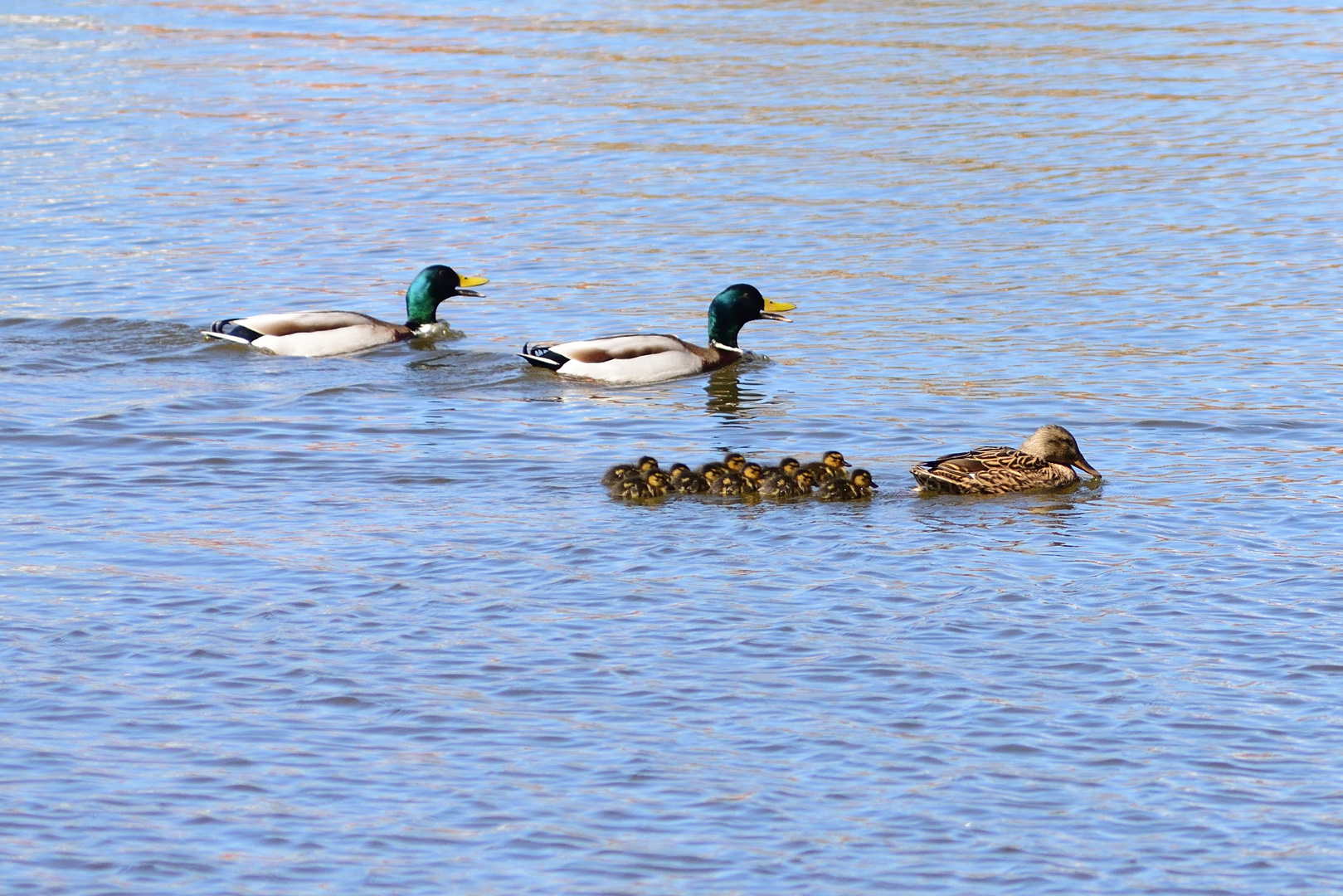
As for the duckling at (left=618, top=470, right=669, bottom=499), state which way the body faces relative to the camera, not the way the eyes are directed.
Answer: to the viewer's right

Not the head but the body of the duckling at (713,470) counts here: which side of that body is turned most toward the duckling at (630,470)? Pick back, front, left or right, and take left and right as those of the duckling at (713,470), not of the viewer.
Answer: back

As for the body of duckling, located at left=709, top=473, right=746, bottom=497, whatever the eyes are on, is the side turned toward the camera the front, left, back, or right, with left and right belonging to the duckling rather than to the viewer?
right

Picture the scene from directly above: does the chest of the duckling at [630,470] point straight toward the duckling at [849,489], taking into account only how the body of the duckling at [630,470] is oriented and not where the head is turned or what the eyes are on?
yes

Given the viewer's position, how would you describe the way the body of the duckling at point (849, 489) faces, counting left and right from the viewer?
facing to the right of the viewer

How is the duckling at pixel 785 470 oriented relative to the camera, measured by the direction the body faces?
to the viewer's right

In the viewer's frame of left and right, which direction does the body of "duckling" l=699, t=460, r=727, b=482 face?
facing to the right of the viewer

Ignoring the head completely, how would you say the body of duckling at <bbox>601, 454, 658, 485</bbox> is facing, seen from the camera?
to the viewer's right

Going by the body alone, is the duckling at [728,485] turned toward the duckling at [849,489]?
yes

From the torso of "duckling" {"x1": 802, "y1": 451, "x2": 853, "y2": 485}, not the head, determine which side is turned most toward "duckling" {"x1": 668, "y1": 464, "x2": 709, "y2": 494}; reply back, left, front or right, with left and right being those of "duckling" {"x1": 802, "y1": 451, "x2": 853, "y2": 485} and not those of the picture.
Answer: back

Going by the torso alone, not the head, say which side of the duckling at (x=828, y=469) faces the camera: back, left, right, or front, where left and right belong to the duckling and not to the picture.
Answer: right

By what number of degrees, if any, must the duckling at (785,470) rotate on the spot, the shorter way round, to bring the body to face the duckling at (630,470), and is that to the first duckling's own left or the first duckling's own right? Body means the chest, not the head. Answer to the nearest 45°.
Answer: approximately 180°
